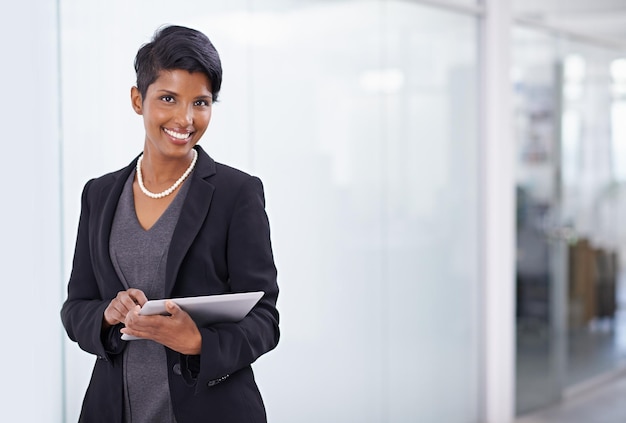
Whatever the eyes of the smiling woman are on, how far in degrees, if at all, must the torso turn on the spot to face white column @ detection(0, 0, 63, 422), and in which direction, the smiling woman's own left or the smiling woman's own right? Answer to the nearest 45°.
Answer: approximately 90° to the smiling woman's own right

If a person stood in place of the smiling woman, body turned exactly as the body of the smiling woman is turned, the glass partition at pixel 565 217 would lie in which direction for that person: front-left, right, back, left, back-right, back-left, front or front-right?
back

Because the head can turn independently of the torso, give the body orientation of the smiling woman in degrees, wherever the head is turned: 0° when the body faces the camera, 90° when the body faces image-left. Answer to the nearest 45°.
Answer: approximately 45°

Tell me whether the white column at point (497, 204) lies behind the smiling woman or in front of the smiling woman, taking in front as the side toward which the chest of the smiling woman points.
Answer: behind
